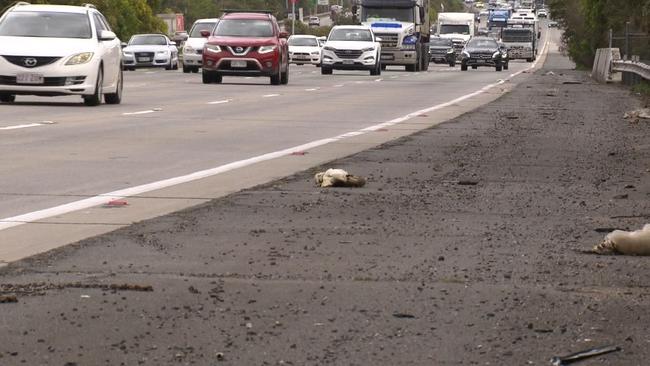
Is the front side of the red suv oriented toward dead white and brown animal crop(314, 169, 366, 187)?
yes

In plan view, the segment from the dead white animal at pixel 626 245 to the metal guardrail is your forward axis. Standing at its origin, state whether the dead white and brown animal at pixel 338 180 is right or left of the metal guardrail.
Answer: left

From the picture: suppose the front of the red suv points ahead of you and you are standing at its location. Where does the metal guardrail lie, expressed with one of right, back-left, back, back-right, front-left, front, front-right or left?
left

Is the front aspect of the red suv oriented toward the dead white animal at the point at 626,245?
yes

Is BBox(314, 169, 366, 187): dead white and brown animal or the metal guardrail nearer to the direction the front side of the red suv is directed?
the dead white and brown animal

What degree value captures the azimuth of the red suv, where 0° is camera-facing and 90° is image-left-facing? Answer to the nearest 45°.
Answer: approximately 0°

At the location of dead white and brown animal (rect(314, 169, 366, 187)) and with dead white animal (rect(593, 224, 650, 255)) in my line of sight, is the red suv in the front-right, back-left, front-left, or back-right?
back-left
